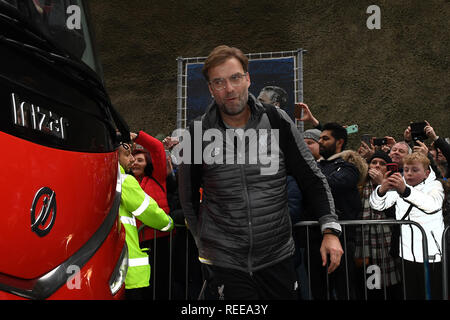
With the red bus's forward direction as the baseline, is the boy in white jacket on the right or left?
on its left

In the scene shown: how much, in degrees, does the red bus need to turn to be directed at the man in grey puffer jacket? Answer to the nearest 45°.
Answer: approximately 90° to its left

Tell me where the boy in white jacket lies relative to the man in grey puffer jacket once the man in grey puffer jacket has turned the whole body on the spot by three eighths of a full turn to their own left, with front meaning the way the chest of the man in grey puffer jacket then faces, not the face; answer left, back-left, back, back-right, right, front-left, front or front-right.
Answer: front

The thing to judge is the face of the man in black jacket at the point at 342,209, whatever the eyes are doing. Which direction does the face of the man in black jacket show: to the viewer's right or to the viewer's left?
to the viewer's left

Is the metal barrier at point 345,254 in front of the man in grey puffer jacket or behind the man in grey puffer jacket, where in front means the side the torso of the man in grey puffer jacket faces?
behind

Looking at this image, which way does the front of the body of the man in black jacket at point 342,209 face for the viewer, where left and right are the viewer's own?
facing to the left of the viewer

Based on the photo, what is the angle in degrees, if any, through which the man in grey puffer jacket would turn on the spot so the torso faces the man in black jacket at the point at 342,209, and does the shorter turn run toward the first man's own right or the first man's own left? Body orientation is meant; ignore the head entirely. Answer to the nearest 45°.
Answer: approximately 135° to the first man's own left

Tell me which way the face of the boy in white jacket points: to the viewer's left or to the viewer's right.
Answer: to the viewer's left

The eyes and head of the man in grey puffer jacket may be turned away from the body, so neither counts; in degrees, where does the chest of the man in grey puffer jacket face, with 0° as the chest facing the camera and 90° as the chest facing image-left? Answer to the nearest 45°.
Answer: approximately 0°

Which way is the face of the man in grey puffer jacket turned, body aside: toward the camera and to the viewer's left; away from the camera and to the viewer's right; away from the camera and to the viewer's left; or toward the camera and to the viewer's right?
toward the camera and to the viewer's right
